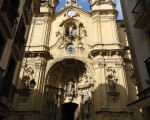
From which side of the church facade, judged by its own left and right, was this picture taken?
front
